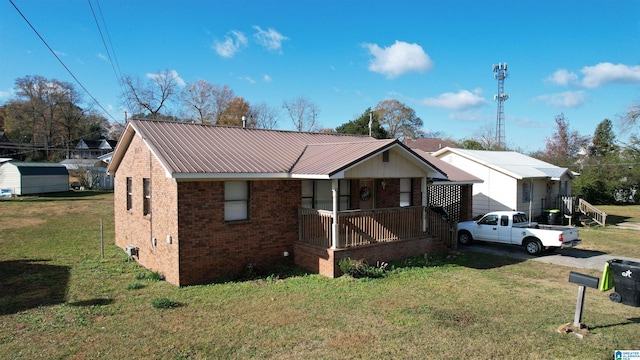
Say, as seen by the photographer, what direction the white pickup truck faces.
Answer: facing away from the viewer and to the left of the viewer

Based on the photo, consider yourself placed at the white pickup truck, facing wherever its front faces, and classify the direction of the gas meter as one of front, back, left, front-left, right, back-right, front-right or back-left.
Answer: left

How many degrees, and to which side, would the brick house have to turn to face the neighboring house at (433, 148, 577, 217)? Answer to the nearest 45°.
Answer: approximately 90° to its left

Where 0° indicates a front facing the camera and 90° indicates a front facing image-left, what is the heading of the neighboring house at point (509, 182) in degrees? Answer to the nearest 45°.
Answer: approximately 315°

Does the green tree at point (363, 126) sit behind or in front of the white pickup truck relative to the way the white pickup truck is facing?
in front

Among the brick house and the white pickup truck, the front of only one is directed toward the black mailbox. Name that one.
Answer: the brick house

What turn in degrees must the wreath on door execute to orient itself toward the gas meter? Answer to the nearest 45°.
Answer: approximately 135° to its right

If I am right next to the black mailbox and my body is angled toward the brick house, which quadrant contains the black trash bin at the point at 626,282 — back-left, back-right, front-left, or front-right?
back-right

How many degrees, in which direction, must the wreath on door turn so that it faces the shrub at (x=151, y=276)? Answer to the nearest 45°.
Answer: approximately 90° to its right

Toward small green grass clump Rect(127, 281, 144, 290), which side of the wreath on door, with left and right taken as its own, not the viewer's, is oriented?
right

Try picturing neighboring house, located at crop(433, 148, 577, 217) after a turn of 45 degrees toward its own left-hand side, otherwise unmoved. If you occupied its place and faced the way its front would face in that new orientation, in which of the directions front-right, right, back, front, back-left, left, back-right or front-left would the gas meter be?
back-right

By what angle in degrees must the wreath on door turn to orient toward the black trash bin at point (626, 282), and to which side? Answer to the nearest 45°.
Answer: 0° — it already faces it

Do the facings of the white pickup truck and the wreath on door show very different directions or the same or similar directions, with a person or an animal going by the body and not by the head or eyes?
very different directions

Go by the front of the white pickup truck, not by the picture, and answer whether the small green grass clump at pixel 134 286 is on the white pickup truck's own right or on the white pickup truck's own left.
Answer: on the white pickup truck's own left

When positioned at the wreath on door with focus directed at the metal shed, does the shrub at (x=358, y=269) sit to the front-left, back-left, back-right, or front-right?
back-left
